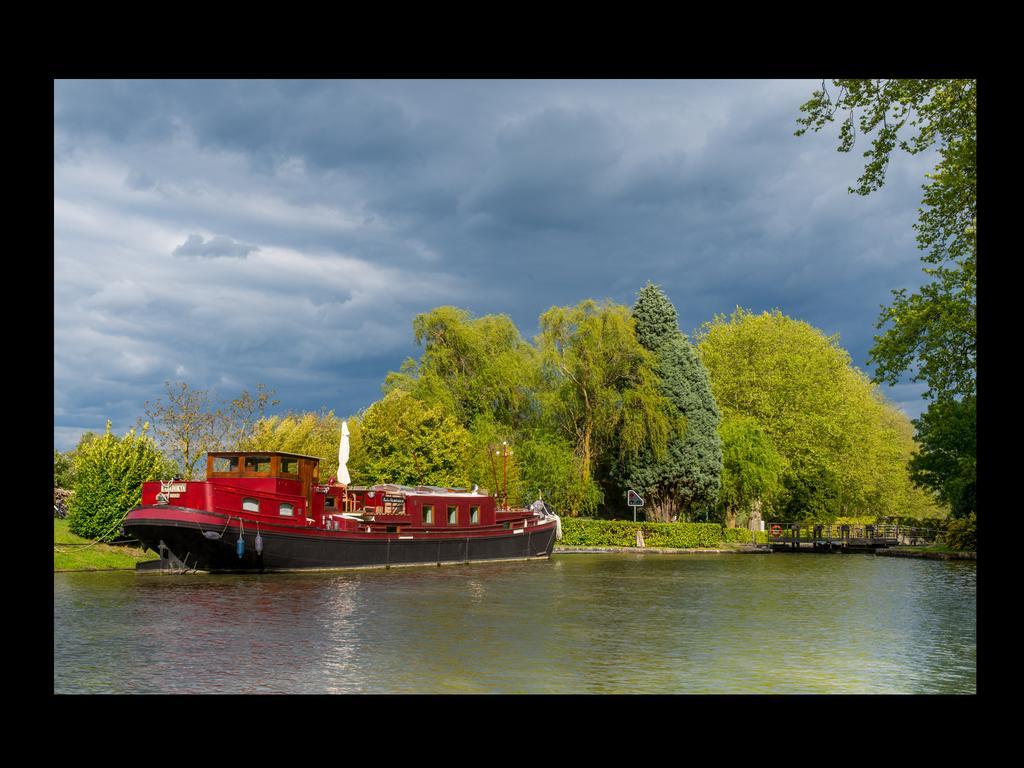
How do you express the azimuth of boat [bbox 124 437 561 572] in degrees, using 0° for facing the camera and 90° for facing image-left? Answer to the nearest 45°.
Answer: approximately 225°

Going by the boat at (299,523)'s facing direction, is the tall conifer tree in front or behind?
in front

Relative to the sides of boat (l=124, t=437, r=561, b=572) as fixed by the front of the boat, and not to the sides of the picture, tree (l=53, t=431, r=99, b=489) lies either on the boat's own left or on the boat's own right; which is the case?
on the boat's own left

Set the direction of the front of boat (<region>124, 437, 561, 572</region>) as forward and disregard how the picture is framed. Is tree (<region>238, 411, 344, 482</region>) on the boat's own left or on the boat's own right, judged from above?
on the boat's own left

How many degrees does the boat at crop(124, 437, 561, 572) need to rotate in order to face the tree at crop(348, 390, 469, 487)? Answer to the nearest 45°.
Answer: approximately 45° to its left

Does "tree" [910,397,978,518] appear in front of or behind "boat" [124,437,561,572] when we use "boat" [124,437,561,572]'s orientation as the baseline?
in front
